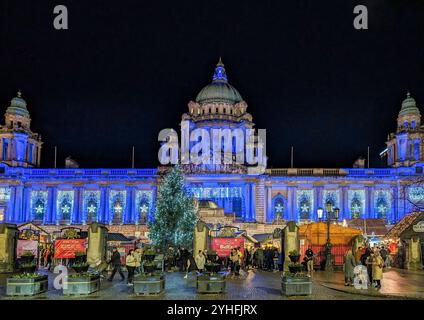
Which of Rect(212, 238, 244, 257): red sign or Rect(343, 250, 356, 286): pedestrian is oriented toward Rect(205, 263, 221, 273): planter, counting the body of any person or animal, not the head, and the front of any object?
the red sign

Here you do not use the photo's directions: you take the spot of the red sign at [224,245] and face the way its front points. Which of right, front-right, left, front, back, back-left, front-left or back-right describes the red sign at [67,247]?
right

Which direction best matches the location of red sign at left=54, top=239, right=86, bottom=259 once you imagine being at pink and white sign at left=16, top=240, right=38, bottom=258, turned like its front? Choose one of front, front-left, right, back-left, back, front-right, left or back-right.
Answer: front-left

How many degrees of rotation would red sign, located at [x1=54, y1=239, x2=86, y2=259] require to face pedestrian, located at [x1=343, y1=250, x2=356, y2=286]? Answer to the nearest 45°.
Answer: approximately 45° to its left

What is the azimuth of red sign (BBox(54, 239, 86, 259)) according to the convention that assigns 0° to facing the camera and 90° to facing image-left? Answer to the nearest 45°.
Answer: approximately 0°

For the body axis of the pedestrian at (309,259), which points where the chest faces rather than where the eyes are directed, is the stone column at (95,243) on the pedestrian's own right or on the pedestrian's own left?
on the pedestrian's own right

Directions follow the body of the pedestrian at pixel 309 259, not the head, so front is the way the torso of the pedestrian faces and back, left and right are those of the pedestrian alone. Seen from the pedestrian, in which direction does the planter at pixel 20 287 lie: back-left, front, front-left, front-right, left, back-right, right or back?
front-right

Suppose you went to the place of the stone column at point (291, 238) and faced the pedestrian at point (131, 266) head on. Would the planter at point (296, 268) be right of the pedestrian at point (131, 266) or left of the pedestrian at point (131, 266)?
left

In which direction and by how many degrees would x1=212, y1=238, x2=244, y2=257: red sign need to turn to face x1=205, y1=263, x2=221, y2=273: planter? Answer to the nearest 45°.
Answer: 0° — it already faces it

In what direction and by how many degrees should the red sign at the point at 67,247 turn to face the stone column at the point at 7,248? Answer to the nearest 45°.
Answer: approximately 90° to its right

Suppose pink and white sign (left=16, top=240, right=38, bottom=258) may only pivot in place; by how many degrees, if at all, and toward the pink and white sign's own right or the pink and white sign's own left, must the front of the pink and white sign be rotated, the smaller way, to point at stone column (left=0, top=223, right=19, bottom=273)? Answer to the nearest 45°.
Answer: approximately 90° to the red sign's own right

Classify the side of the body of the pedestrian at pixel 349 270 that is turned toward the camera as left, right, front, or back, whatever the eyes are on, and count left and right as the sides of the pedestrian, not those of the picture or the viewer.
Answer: back
